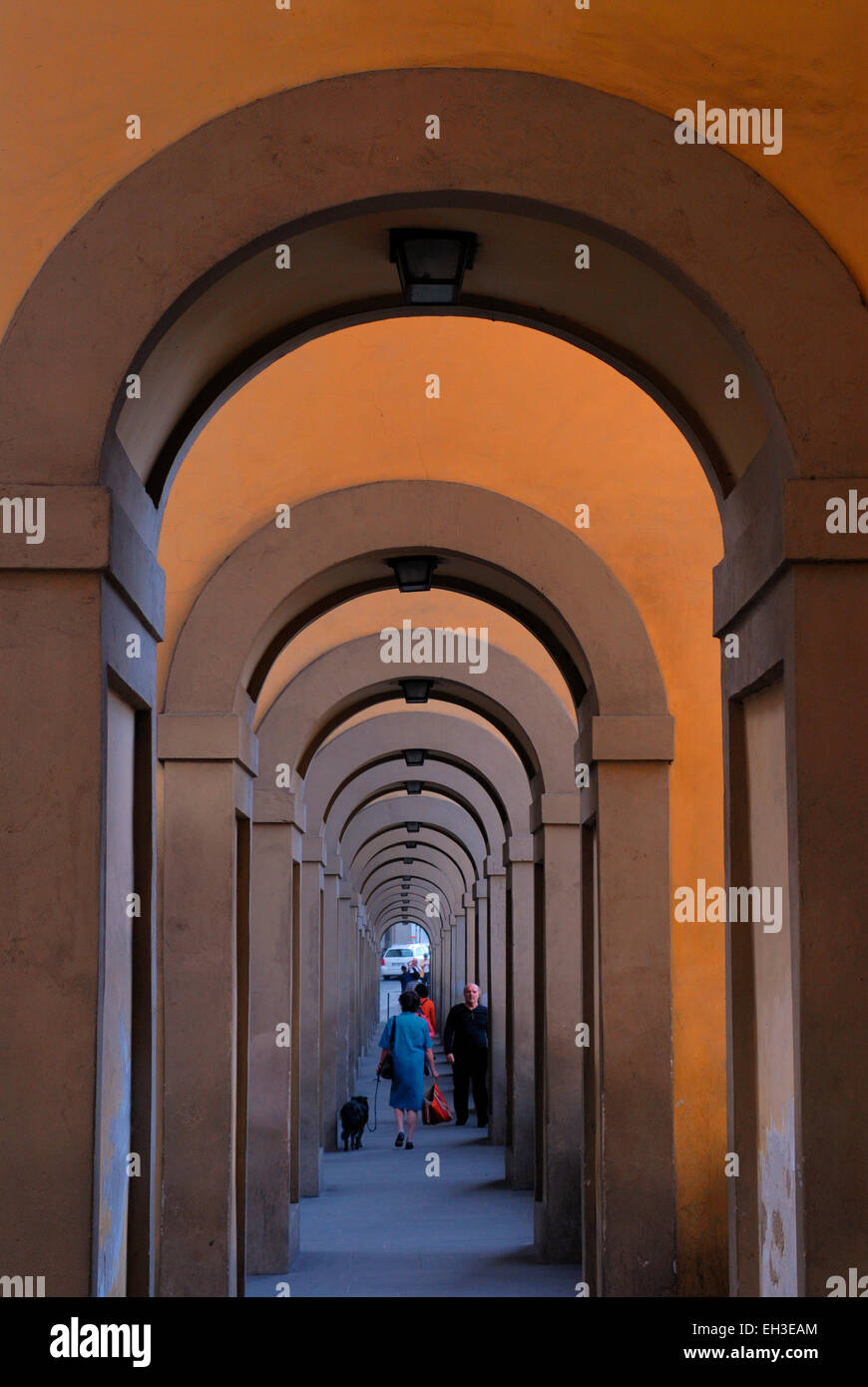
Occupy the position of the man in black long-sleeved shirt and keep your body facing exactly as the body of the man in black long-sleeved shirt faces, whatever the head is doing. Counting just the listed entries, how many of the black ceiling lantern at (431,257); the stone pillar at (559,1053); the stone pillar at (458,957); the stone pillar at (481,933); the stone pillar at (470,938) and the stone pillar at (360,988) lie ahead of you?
2

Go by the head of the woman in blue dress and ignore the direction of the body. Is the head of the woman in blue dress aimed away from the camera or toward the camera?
away from the camera

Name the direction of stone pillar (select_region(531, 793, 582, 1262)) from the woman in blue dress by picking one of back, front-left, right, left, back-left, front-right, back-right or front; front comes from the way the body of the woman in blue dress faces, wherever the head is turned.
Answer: back

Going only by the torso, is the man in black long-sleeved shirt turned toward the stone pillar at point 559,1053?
yes

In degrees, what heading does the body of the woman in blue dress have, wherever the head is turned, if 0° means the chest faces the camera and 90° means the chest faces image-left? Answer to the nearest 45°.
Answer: approximately 180°

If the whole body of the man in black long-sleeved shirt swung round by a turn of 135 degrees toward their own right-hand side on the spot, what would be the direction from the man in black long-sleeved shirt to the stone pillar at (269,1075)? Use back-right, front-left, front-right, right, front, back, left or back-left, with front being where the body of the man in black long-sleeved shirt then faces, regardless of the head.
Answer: back-left

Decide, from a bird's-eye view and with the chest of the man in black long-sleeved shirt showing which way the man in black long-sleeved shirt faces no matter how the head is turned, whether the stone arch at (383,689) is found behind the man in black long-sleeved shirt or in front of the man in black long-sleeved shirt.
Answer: in front

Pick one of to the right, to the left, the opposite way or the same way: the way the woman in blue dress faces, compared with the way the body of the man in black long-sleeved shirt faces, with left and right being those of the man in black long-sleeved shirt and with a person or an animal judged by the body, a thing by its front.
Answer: the opposite way

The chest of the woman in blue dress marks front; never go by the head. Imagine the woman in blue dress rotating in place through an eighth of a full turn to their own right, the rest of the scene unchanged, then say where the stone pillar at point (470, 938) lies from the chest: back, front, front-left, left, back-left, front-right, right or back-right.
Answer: front-left

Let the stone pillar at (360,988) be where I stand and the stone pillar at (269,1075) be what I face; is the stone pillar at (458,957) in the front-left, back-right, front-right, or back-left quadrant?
back-left

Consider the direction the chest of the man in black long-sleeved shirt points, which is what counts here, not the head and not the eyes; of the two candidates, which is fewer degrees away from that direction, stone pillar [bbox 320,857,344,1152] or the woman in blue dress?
the woman in blue dress

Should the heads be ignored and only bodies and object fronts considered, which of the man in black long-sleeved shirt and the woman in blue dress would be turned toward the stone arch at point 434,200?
the man in black long-sleeved shirt

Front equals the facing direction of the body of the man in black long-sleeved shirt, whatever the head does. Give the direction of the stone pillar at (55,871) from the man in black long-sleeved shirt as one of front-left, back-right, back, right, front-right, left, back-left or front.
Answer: front

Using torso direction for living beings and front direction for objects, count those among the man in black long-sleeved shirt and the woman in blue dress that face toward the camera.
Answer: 1

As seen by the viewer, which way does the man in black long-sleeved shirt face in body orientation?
toward the camera
